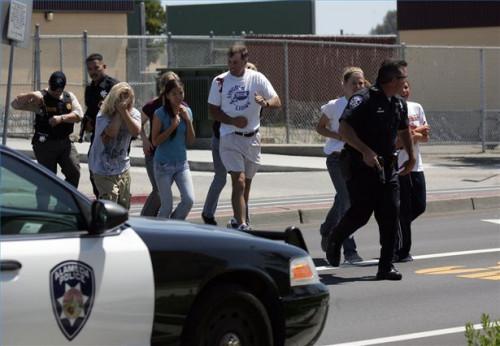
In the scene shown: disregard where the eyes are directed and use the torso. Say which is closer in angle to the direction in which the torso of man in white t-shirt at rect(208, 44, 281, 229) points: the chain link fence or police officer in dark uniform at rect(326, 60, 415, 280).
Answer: the police officer in dark uniform

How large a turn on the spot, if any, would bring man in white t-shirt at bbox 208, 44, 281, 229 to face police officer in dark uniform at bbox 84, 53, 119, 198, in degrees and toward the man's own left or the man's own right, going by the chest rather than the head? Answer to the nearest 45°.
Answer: approximately 90° to the man's own right

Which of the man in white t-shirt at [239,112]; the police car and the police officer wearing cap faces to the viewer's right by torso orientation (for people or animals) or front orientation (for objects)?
the police car

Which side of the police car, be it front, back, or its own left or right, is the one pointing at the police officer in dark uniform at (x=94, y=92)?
left

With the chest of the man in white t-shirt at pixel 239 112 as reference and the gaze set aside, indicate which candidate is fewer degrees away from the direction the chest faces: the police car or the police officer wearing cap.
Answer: the police car

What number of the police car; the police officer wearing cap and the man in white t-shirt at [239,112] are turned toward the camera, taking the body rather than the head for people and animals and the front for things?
2

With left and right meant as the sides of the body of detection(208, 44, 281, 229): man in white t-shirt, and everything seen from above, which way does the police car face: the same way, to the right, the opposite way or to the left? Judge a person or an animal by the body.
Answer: to the left

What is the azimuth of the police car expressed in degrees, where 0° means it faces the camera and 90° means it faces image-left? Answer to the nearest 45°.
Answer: approximately 270°

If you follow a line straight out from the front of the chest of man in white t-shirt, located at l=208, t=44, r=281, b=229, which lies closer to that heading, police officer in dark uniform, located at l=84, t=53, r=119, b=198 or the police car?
the police car

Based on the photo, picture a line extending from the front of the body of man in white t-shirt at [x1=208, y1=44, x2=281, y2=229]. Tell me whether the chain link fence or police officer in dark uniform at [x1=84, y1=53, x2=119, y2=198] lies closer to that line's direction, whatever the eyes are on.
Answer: the police officer in dark uniform

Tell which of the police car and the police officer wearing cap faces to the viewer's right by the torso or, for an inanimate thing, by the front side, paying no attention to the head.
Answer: the police car

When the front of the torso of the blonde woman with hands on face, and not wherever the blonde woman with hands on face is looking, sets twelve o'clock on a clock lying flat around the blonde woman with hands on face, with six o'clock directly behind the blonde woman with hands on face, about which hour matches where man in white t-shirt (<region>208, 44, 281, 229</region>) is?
The man in white t-shirt is roughly at 9 o'clock from the blonde woman with hands on face.
